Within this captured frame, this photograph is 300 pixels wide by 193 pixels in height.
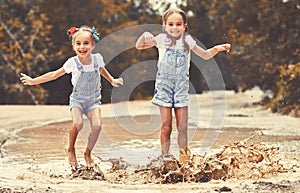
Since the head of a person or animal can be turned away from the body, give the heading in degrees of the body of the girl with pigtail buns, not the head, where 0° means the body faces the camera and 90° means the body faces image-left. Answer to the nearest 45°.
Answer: approximately 0°
